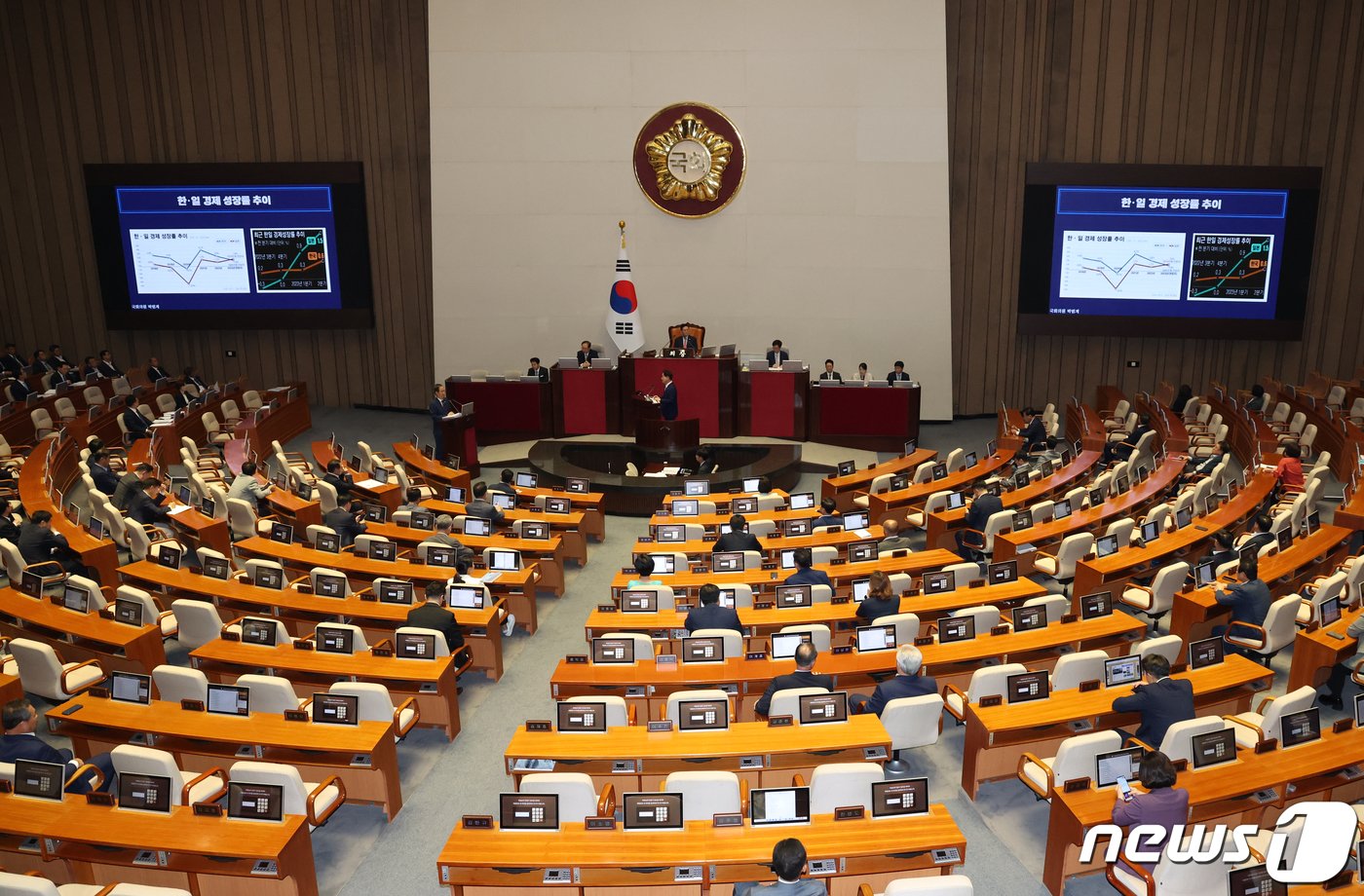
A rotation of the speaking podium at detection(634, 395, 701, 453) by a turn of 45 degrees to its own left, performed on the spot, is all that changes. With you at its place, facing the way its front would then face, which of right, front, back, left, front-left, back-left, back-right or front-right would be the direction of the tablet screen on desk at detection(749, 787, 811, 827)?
front-right

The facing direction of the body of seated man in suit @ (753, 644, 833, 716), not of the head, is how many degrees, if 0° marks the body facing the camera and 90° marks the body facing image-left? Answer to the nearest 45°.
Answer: approximately 180°

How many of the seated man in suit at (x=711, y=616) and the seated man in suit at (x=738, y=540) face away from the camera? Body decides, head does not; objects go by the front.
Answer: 2

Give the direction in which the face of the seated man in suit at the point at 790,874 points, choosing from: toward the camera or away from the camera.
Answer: away from the camera

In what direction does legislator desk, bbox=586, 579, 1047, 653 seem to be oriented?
toward the camera

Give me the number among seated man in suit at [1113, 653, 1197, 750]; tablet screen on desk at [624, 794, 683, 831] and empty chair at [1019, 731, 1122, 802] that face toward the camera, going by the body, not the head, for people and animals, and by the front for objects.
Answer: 1

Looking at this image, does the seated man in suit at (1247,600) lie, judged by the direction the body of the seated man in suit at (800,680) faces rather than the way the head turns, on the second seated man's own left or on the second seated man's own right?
on the second seated man's own right

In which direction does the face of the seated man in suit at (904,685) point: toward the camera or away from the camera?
away from the camera

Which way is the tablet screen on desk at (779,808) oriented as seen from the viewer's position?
toward the camera

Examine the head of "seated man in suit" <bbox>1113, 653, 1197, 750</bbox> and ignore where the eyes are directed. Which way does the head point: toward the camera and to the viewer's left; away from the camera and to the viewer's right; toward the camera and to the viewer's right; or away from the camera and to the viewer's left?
away from the camera and to the viewer's left

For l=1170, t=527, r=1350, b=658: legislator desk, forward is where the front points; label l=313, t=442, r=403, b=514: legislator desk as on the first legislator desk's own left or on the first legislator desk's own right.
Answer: on the first legislator desk's own right

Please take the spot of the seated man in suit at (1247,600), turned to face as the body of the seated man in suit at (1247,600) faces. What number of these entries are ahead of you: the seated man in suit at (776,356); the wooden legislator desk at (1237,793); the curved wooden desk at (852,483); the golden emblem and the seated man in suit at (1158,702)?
3

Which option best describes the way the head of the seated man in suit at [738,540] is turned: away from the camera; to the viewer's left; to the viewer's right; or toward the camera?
away from the camera

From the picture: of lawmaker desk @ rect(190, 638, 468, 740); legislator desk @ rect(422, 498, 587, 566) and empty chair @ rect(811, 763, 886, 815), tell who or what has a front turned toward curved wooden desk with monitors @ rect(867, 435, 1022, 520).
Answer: the empty chair

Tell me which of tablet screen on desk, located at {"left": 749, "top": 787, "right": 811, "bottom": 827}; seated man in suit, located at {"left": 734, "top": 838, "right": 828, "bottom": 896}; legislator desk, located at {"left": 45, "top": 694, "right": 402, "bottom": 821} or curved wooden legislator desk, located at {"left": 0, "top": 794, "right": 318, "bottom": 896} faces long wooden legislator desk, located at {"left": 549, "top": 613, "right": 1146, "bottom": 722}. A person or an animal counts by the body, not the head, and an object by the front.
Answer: the seated man in suit

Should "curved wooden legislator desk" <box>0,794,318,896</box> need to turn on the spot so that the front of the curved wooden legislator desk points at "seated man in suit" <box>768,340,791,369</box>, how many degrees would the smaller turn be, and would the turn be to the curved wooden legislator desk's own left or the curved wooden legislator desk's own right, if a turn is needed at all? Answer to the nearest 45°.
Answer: approximately 180°

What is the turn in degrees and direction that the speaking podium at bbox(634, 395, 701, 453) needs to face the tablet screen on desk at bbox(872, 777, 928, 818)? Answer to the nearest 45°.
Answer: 0° — it already faces it

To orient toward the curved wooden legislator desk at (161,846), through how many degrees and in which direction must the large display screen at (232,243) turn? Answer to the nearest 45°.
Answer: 0° — it already faces it

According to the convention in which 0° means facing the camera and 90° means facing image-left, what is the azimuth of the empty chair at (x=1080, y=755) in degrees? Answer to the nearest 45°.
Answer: approximately 135°

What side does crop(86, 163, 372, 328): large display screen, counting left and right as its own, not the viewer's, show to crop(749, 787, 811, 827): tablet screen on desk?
front

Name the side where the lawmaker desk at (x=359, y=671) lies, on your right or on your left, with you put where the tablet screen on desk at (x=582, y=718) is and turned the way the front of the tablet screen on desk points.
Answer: on your right

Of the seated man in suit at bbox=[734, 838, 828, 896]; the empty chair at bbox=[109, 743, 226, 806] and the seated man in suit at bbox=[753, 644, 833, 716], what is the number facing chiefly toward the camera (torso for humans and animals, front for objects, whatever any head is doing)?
0
